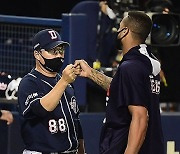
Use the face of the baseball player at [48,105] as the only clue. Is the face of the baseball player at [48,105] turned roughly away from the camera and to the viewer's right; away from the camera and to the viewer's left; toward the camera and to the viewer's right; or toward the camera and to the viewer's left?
toward the camera and to the viewer's right

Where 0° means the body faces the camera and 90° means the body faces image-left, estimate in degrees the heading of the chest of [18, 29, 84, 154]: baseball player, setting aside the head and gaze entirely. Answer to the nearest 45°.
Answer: approximately 315°

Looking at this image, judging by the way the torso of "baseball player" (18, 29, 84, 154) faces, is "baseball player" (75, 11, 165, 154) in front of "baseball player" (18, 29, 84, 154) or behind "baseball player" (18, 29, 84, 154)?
in front

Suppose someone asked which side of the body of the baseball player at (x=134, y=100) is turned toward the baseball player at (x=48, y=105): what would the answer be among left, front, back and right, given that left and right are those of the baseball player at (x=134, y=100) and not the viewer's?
front

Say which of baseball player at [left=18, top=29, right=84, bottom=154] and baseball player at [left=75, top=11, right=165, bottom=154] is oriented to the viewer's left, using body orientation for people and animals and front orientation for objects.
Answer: baseball player at [left=75, top=11, right=165, bottom=154]

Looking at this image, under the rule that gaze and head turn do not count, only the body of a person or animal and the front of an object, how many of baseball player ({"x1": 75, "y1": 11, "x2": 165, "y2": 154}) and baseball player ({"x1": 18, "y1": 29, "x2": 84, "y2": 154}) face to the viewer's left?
1

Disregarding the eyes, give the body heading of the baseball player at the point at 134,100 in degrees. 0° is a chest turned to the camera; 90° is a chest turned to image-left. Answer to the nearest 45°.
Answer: approximately 90°
